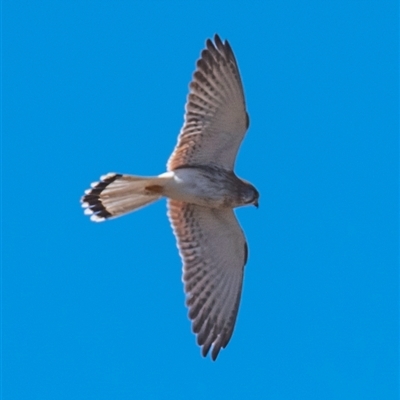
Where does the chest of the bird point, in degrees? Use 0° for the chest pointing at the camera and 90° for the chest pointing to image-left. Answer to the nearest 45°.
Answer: approximately 270°
